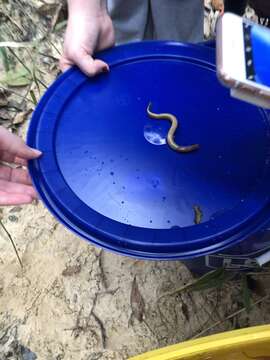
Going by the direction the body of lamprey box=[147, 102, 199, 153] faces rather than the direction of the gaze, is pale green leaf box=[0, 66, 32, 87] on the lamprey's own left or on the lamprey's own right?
on the lamprey's own left
